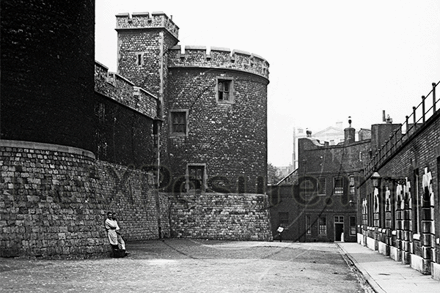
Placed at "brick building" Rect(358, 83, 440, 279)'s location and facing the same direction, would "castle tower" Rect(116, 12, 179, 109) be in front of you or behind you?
in front

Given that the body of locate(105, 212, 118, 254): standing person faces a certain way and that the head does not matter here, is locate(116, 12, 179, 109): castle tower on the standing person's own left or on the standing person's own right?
on the standing person's own left

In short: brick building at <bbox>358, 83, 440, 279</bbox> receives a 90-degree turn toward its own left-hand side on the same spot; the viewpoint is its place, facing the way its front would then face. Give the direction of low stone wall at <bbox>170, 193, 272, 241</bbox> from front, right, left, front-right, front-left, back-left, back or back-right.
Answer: back-right

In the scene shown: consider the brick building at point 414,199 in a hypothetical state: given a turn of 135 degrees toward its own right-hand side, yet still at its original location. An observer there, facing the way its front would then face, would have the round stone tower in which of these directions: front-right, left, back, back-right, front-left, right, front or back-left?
left

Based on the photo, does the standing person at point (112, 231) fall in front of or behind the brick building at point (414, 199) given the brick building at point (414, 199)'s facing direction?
in front

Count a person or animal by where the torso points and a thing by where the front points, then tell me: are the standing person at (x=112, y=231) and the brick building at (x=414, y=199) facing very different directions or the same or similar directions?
very different directions

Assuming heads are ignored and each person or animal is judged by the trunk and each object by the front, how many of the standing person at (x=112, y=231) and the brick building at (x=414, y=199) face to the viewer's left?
1

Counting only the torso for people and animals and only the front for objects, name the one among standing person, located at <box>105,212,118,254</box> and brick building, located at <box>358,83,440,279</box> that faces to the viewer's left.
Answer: the brick building

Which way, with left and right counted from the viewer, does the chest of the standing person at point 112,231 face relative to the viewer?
facing the viewer and to the right of the viewer

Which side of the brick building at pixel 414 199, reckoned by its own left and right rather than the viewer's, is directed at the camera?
left

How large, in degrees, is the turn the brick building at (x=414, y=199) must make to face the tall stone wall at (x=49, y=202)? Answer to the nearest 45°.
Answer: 0° — it already faces it
